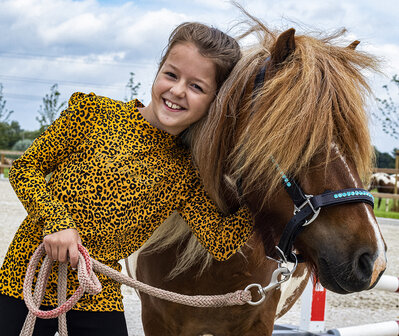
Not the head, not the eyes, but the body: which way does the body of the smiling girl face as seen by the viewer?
toward the camera

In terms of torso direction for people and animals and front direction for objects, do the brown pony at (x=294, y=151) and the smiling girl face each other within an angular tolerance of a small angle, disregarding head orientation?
no

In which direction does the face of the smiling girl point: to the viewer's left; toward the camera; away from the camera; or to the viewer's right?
toward the camera

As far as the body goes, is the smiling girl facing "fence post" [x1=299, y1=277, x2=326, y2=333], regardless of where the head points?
no

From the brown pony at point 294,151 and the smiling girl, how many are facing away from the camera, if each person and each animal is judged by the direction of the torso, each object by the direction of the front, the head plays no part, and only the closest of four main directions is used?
0
